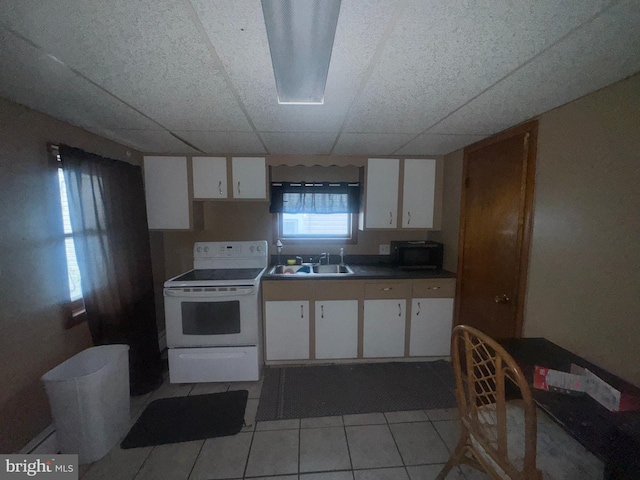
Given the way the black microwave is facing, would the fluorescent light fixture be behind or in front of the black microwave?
in front

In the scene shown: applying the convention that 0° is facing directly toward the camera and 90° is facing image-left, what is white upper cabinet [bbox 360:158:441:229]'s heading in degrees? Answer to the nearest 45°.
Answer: approximately 0°

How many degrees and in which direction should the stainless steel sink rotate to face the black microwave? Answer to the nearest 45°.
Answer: approximately 90° to its left

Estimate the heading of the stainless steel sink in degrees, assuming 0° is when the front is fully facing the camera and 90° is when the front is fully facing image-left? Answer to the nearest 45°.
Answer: approximately 0°

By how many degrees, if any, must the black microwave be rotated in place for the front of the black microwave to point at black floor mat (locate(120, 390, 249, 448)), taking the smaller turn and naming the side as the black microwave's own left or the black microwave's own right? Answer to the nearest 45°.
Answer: approximately 45° to the black microwave's own right

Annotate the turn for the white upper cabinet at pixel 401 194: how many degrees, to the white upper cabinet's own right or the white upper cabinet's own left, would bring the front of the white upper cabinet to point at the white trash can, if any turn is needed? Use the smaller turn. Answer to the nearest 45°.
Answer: approximately 45° to the white upper cabinet's own right

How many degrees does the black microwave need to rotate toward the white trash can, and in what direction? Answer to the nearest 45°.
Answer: approximately 45° to its right
